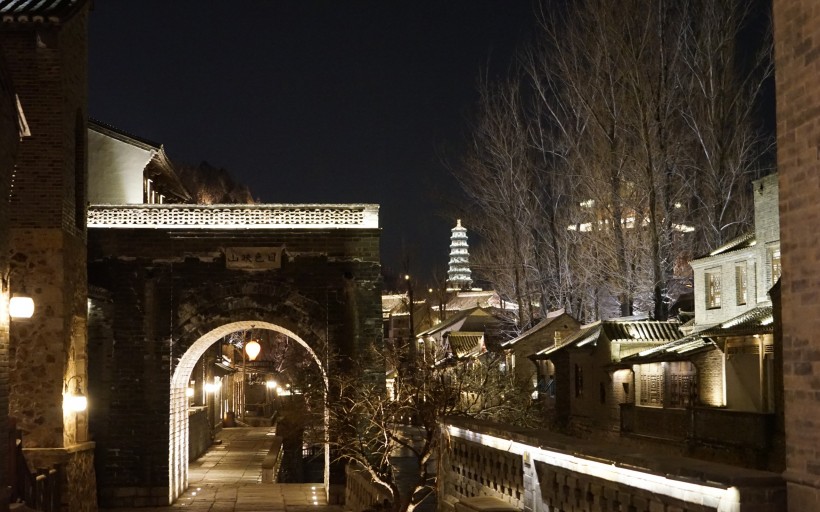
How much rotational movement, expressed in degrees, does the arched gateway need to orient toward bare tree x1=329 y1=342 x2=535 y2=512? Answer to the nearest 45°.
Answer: approximately 45° to its left

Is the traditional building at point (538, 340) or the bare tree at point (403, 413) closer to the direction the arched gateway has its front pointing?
the bare tree

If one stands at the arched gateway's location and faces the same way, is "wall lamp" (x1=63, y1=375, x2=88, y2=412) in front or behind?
in front

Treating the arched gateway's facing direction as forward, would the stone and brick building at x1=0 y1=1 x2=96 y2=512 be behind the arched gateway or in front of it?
in front

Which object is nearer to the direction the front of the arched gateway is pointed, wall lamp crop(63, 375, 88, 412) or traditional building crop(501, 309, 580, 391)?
the wall lamp

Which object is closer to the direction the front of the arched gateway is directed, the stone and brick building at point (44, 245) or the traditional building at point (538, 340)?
the stone and brick building

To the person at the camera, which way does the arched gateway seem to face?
facing the viewer
